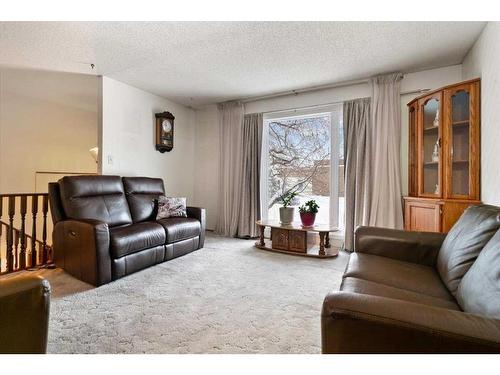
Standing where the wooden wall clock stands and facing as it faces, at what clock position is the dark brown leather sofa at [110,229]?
The dark brown leather sofa is roughly at 2 o'clock from the wooden wall clock.

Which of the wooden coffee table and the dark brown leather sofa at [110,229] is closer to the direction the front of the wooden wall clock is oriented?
the wooden coffee table

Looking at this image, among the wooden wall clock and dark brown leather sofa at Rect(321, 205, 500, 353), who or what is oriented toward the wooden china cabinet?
the wooden wall clock

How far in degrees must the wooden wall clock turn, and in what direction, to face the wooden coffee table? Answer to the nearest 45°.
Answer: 0° — it already faces it

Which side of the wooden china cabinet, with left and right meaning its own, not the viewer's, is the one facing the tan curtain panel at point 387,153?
right

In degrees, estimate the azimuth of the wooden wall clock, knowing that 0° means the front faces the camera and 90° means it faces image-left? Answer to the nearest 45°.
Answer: approximately 315°

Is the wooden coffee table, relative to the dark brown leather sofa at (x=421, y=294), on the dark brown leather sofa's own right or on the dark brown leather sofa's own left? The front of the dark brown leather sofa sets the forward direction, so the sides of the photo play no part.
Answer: on the dark brown leather sofa's own right

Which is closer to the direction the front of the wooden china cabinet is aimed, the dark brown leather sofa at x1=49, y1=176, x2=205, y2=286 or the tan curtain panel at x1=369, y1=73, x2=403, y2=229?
the dark brown leather sofa

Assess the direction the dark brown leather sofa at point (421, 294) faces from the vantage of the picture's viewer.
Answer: facing to the left of the viewer

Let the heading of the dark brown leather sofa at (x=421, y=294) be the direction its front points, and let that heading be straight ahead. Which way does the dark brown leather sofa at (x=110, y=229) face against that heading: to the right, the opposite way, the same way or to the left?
the opposite way
